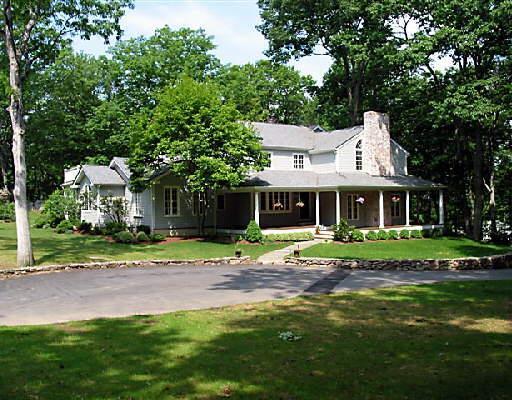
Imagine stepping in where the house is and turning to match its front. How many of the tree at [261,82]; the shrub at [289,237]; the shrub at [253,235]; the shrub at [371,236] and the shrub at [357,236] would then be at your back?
1

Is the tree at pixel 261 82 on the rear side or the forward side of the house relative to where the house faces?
on the rear side

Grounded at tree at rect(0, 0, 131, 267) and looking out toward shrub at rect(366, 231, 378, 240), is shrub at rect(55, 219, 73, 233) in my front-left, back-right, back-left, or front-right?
front-left

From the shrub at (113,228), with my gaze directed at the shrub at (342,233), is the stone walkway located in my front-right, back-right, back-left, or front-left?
front-right

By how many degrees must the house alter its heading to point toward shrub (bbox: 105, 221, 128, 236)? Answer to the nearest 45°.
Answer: approximately 90° to its right

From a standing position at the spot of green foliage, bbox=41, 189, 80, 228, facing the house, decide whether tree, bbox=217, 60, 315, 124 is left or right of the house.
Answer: left

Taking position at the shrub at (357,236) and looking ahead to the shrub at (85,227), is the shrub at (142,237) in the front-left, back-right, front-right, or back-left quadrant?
front-left

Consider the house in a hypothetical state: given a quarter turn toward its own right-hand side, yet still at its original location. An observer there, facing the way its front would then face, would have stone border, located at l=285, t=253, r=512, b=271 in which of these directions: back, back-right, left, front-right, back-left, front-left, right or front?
left

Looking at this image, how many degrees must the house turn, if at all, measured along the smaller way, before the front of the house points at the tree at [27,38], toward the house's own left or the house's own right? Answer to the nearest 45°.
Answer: approximately 45° to the house's own right

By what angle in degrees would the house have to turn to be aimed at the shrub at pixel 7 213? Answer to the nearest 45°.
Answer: approximately 135° to its right

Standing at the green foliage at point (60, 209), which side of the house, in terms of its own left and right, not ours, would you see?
right

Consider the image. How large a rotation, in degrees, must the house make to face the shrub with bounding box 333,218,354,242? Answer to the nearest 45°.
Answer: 0° — it already faces it

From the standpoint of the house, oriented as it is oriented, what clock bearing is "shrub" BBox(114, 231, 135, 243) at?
The shrub is roughly at 2 o'clock from the house.

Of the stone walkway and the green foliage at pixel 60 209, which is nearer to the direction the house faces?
the stone walkway

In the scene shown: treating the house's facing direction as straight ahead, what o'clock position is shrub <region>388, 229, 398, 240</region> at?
The shrub is roughly at 10 o'clock from the house.

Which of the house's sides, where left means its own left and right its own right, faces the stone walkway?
front

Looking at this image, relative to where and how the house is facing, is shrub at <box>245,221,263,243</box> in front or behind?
in front

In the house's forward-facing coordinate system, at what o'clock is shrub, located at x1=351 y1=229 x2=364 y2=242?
The shrub is roughly at 11 o'clock from the house.

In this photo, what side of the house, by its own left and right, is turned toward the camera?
front
